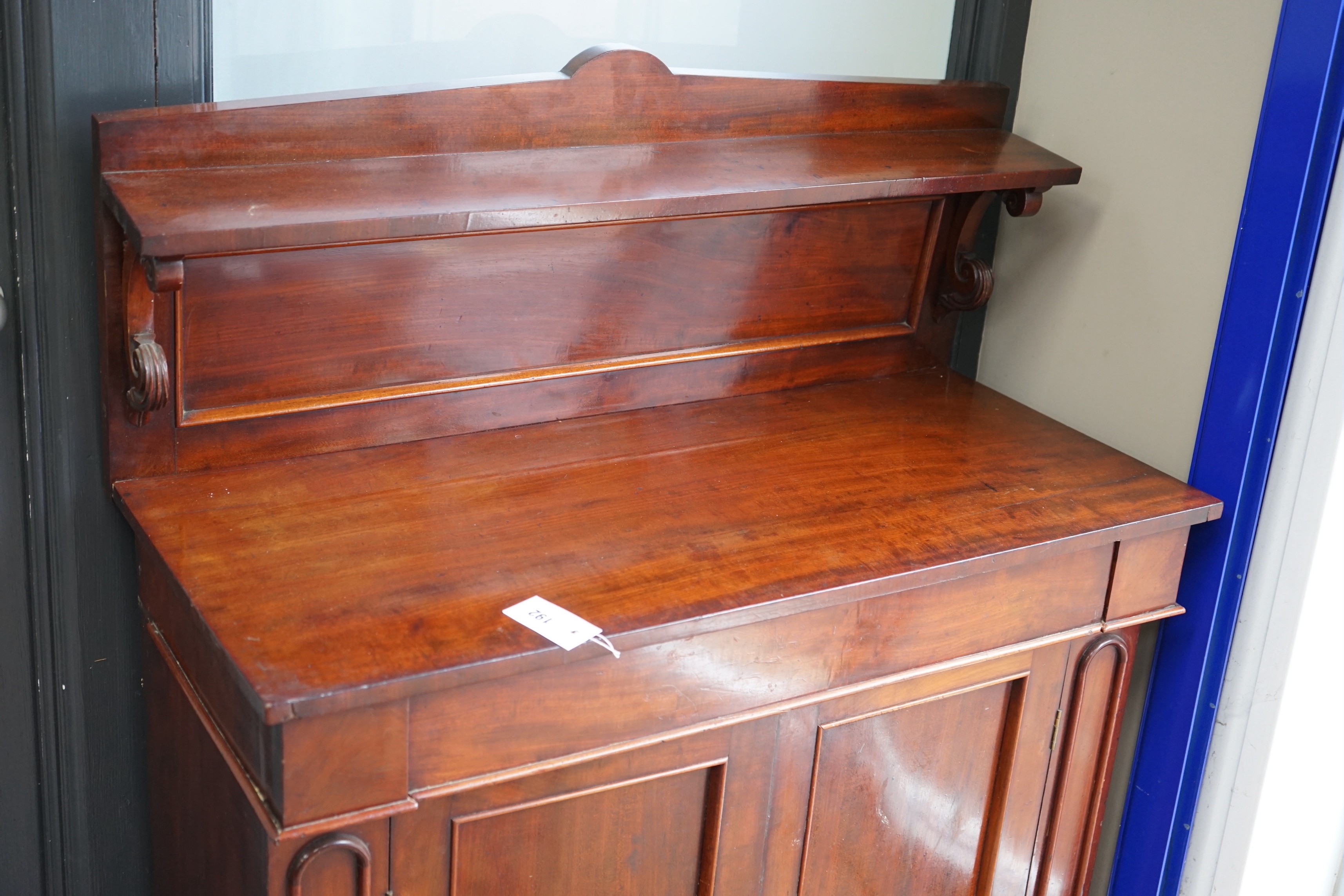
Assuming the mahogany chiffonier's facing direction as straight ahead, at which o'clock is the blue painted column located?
The blue painted column is roughly at 10 o'clock from the mahogany chiffonier.
